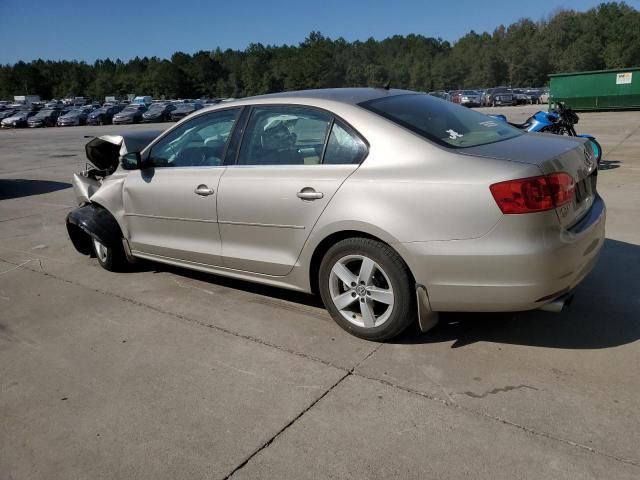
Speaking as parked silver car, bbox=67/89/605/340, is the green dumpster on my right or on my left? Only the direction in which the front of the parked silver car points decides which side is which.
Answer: on my right

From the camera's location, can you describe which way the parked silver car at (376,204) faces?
facing away from the viewer and to the left of the viewer

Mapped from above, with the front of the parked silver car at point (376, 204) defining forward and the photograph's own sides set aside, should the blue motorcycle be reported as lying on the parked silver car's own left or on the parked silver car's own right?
on the parked silver car's own right
